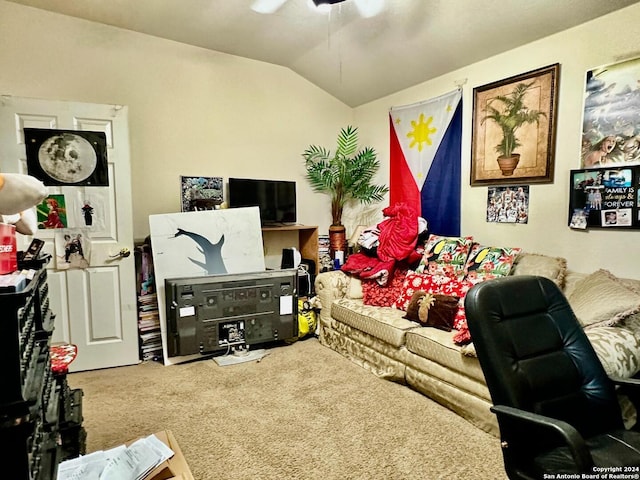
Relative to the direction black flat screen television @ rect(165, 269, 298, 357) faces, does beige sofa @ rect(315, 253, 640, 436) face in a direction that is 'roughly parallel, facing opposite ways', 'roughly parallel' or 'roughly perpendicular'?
roughly perpendicular

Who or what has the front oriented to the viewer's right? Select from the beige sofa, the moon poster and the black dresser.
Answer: the black dresser

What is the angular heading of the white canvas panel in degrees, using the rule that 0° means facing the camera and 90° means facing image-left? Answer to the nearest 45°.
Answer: approximately 0°

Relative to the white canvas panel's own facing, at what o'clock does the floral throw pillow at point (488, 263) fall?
The floral throw pillow is roughly at 10 o'clock from the white canvas panel.

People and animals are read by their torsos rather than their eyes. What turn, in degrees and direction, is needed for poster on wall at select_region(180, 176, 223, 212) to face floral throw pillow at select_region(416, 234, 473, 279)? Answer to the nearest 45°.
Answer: approximately 45° to its left

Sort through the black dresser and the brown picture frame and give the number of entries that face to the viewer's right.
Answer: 1

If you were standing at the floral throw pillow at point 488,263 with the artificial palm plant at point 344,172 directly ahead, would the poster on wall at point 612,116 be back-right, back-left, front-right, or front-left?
back-right
